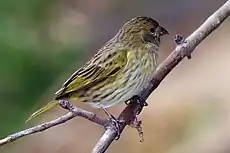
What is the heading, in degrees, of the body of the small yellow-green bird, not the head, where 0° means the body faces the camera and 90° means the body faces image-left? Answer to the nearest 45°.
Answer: approximately 270°
